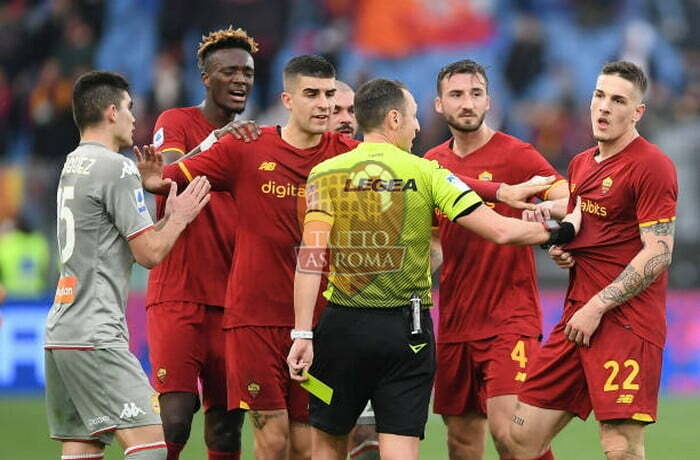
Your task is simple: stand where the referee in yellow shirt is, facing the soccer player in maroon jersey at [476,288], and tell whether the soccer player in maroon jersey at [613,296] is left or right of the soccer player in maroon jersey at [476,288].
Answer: right

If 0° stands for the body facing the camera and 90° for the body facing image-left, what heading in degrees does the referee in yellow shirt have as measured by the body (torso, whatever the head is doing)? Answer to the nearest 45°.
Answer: approximately 180°

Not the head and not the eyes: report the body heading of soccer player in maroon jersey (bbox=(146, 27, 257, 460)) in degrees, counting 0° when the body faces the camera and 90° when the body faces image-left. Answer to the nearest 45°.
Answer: approximately 315°

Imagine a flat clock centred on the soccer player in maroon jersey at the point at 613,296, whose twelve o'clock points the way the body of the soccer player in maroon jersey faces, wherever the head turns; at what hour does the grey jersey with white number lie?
The grey jersey with white number is roughly at 1 o'clock from the soccer player in maroon jersey.

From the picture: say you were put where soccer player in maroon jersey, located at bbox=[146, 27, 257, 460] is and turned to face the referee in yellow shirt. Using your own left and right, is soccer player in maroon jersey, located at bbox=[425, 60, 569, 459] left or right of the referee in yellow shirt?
left

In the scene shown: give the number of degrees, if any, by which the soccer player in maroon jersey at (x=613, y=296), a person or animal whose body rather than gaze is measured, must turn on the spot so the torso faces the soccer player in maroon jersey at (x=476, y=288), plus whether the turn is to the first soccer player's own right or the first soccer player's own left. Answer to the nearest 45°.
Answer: approximately 90° to the first soccer player's own right

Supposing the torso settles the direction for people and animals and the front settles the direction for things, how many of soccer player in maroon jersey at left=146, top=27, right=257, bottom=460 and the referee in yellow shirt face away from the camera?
1
